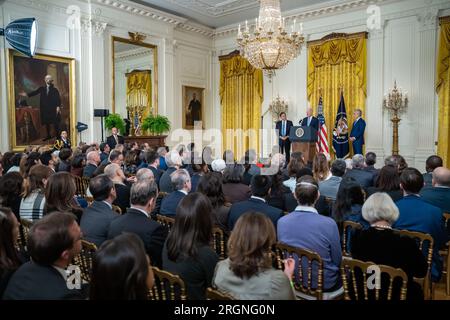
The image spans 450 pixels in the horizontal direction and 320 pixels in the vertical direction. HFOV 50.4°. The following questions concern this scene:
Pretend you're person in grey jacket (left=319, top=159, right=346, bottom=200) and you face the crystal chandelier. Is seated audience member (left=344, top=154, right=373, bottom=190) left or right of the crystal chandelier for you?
right

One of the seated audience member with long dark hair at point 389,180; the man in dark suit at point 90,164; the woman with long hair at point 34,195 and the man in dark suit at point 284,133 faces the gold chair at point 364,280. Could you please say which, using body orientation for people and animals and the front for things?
the man in dark suit at point 284,133

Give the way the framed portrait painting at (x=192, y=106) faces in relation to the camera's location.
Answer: facing the viewer and to the right of the viewer

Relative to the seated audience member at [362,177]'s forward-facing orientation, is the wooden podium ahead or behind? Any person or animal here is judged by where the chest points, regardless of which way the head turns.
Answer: ahead

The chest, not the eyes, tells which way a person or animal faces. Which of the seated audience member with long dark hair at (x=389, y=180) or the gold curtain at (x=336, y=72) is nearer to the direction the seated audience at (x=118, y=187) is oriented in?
the gold curtain

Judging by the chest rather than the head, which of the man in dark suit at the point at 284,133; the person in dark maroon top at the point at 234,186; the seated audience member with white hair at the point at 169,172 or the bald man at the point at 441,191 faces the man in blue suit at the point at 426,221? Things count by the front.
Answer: the man in dark suit

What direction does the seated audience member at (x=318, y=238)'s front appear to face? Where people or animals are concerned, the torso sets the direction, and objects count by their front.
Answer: away from the camera

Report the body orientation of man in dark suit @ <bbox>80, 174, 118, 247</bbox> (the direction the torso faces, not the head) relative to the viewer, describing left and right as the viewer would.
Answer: facing away from the viewer and to the right of the viewer

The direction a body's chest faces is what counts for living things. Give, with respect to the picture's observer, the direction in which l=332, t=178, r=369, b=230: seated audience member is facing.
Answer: facing away from the viewer

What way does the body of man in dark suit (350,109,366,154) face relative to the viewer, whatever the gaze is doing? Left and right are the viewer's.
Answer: facing to the left of the viewer

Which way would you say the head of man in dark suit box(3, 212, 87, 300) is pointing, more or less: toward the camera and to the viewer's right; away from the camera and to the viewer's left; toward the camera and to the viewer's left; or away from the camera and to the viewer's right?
away from the camera and to the viewer's right

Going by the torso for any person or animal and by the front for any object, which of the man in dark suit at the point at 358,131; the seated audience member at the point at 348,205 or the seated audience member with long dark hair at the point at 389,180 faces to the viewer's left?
the man in dark suit

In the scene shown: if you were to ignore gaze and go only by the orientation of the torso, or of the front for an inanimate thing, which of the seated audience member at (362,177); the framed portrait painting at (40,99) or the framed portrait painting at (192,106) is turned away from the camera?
the seated audience member

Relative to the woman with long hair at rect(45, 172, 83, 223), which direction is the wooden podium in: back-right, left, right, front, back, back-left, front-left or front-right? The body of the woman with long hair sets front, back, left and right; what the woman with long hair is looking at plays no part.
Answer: front

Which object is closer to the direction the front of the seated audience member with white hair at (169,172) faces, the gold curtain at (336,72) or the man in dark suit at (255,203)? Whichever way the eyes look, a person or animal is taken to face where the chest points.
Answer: the gold curtain

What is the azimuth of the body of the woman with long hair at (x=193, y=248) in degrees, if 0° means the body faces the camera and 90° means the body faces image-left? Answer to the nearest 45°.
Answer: approximately 225°

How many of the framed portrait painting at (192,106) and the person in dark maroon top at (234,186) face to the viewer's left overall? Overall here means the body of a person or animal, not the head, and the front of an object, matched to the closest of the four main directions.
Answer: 0

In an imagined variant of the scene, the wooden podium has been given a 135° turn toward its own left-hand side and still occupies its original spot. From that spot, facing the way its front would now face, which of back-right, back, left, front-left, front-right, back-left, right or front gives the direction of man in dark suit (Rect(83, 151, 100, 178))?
back-right

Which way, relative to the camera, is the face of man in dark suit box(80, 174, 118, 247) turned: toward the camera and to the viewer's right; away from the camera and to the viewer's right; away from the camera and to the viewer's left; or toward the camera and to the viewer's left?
away from the camera and to the viewer's right
